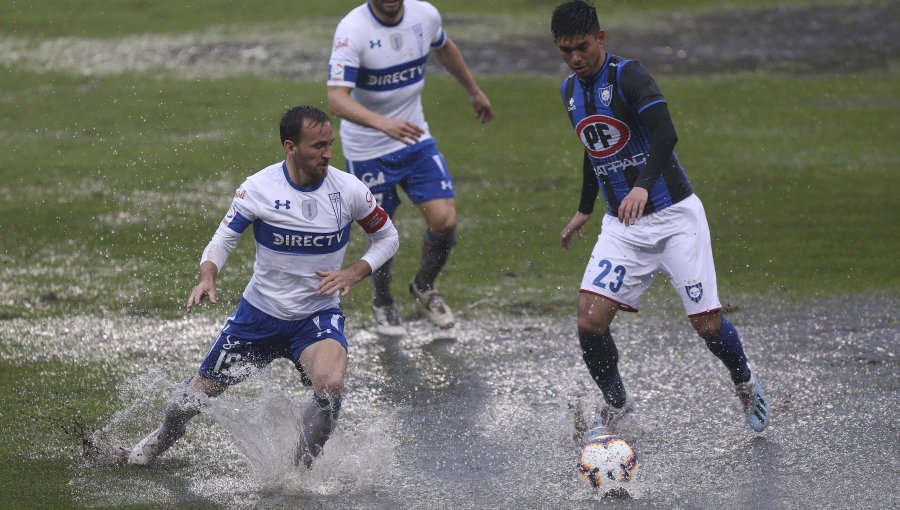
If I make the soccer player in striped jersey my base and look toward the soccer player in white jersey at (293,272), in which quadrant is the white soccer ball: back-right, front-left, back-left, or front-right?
front-left

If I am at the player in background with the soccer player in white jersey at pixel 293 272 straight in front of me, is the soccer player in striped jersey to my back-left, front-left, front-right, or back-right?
front-left

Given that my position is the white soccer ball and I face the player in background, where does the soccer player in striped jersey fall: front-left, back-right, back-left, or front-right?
front-right

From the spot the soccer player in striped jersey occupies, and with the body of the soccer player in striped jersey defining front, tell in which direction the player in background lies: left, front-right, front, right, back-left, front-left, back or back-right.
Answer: right

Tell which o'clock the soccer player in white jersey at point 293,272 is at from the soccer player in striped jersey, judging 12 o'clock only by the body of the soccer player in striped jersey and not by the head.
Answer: The soccer player in white jersey is roughly at 1 o'clock from the soccer player in striped jersey.

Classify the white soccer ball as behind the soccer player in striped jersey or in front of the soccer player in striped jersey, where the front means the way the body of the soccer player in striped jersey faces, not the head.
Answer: in front

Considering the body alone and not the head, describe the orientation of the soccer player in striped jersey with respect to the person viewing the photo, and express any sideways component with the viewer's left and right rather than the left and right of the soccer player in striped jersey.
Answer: facing the viewer and to the left of the viewer

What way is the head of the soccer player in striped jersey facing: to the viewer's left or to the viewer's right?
to the viewer's left

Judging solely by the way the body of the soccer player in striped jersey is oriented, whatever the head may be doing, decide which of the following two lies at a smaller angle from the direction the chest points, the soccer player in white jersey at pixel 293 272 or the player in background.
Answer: the soccer player in white jersey
